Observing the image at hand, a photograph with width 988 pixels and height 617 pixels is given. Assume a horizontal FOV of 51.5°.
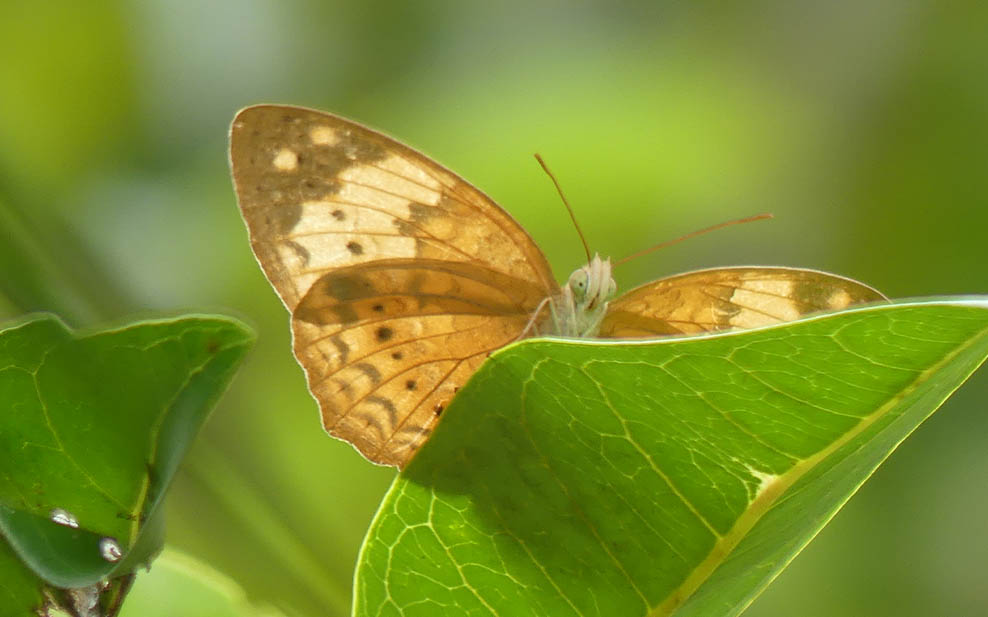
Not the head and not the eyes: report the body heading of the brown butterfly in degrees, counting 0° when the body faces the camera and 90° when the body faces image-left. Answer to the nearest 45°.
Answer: approximately 315°

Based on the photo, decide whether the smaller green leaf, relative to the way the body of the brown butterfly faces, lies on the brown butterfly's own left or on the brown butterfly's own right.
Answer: on the brown butterfly's own right
